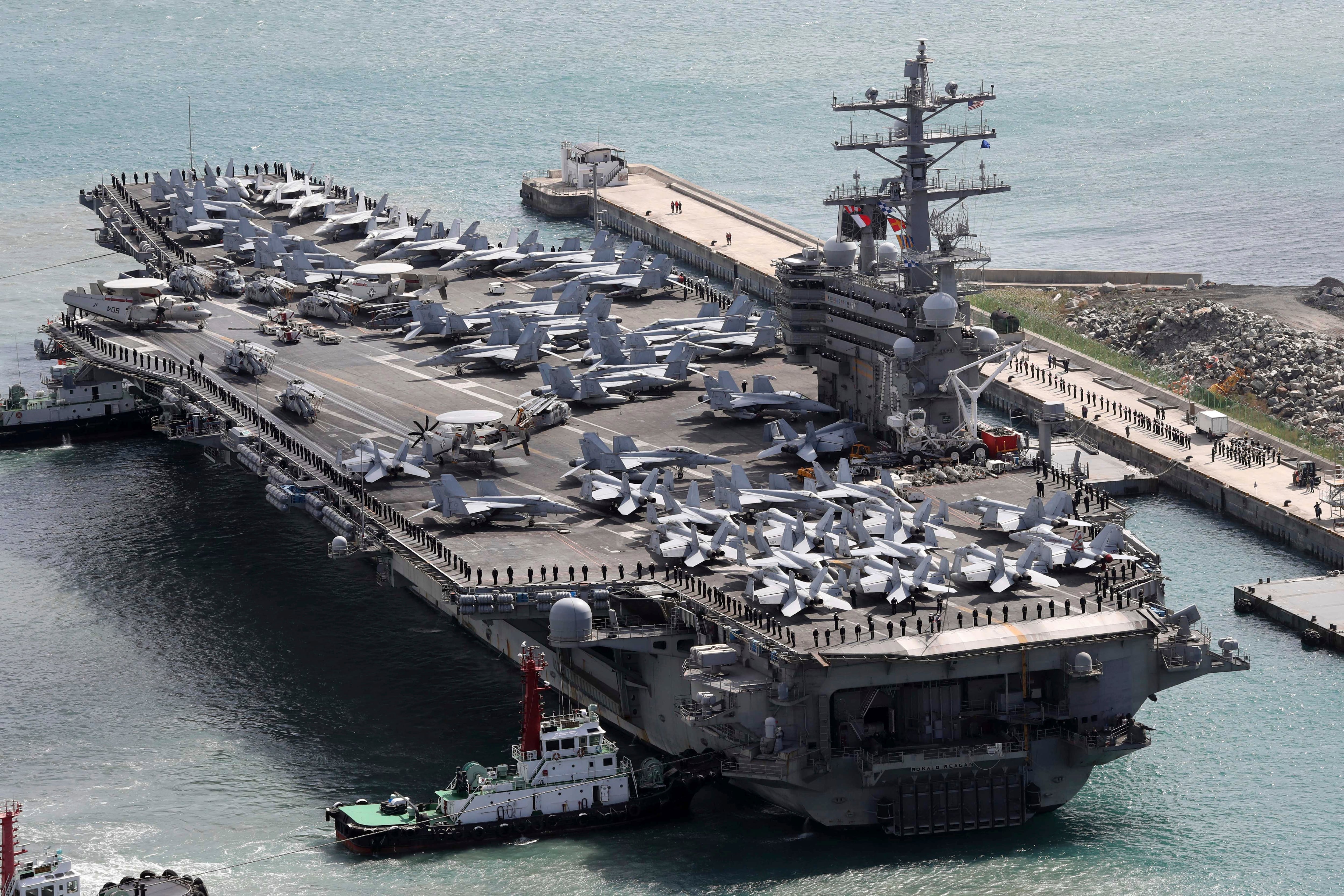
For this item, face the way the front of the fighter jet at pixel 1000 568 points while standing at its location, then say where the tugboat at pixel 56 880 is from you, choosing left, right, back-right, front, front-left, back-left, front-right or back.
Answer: left

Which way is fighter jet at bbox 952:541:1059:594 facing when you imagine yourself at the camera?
facing away from the viewer and to the left of the viewer

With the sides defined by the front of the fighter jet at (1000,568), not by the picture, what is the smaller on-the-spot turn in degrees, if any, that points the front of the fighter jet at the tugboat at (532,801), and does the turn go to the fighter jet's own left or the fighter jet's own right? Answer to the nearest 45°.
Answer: approximately 90° to the fighter jet's own left

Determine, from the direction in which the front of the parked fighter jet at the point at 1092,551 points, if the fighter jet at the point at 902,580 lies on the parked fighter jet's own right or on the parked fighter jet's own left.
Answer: on the parked fighter jet's own left

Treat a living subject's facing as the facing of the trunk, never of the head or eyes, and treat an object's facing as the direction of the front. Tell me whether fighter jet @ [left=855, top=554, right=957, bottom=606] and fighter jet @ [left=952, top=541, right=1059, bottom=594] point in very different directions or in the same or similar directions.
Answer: same or similar directions

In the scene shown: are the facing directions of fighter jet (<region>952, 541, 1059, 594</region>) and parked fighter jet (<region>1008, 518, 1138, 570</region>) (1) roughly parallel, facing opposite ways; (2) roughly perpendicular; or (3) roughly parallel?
roughly parallel

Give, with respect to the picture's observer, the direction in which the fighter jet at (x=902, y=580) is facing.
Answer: facing away from the viewer and to the left of the viewer

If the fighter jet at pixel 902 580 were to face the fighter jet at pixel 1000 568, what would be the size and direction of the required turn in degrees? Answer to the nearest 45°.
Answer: approximately 135° to its right

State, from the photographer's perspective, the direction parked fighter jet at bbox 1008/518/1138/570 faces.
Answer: facing away from the viewer and to the left of the viewer

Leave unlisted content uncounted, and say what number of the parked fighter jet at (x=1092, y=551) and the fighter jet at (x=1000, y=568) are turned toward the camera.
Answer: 0

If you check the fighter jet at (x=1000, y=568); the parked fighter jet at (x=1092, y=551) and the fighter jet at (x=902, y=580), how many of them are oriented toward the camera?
0

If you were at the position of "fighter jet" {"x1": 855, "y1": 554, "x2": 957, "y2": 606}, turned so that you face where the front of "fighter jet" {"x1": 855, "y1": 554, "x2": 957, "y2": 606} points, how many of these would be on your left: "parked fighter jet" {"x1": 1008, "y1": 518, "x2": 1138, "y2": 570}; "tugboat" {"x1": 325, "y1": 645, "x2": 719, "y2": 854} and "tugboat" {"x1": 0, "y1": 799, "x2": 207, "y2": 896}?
2

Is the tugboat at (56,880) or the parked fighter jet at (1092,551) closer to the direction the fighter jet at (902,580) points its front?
the tugboat
